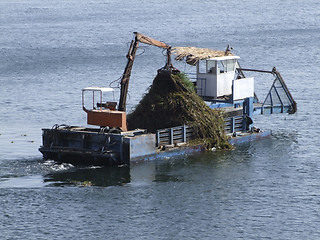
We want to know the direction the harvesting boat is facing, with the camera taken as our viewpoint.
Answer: facing away from the viewer and to the right of the viewer
